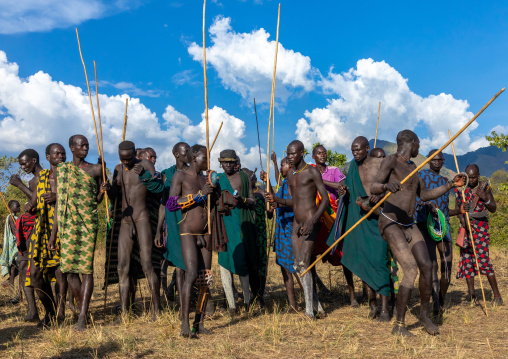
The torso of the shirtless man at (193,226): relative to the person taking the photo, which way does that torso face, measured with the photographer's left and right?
facing the viewer and to the right of the viewer

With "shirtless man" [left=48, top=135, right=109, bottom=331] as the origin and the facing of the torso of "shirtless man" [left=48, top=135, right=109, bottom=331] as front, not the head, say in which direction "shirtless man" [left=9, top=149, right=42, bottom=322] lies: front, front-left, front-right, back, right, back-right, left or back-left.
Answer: back-right

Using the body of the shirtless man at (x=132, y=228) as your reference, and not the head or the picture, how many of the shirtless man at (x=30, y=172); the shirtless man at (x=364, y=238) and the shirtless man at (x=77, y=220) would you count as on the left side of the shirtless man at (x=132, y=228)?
1

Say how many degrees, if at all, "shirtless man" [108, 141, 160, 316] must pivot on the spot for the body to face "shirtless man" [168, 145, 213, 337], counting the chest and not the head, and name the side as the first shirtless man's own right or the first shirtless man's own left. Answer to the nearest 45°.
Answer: approximately 45° to the first shirtless man's own left

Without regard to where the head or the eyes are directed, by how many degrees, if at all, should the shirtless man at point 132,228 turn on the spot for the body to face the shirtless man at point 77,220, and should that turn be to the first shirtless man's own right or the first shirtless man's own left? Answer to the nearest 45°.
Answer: approximately 90° to the first shirtless man's own right

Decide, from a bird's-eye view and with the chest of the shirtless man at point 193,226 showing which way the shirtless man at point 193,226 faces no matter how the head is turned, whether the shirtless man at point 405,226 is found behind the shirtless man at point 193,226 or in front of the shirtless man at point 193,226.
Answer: in front

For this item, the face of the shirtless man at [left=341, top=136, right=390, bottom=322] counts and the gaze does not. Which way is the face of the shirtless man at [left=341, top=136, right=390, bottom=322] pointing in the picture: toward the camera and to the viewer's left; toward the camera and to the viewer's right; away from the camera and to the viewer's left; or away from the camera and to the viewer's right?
toward the camera and to the viewer's left

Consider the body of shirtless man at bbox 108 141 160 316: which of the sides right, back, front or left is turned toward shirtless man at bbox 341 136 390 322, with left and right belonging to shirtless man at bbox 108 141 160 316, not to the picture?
left

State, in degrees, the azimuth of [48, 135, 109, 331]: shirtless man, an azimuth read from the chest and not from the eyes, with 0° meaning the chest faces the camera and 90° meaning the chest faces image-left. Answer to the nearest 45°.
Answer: approximately 0°

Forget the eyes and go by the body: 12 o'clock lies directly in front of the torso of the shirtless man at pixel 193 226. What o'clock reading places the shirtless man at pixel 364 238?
the shirtless man at pixel 364 238 is roughly at 10 o'clock from the shirtless man at pixel 193 226.

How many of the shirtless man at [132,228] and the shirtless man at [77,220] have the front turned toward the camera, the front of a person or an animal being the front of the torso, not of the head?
2
